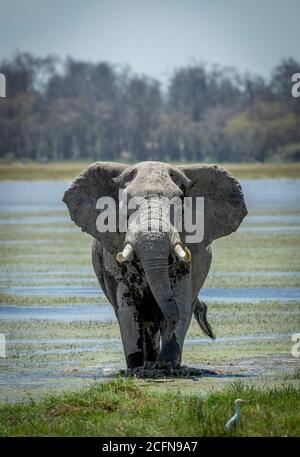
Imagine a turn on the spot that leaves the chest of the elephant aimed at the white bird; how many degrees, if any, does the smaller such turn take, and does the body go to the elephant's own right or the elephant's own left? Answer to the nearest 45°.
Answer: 0° — it already faces it

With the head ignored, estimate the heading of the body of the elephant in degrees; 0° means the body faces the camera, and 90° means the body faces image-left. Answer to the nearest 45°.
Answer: approximately 0°

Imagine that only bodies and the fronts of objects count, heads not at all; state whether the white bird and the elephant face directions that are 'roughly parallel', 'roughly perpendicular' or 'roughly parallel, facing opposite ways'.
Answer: roughly perpendicular

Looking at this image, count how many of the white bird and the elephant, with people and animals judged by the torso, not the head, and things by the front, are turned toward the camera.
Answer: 1
